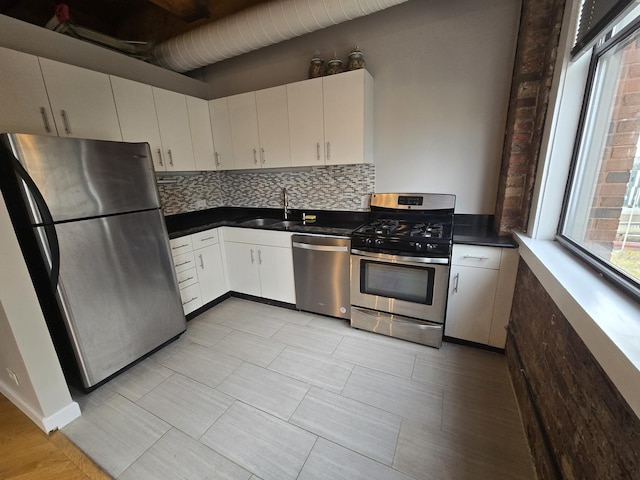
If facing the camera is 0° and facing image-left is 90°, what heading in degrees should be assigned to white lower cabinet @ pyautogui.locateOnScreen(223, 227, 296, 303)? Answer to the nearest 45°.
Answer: approximately 45°

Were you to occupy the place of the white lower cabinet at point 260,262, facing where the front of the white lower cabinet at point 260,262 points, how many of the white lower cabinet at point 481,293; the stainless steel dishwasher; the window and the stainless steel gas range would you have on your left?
4

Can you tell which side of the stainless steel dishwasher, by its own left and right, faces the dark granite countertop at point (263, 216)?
right

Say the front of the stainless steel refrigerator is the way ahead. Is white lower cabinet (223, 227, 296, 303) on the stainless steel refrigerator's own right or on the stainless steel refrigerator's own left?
on the stainless steel refrigerator's own left

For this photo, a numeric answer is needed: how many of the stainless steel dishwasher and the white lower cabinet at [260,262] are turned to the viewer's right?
0

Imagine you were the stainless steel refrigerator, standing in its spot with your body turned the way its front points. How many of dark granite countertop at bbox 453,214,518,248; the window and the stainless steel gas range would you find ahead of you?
3

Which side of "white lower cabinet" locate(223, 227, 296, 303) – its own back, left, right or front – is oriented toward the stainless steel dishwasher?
left
